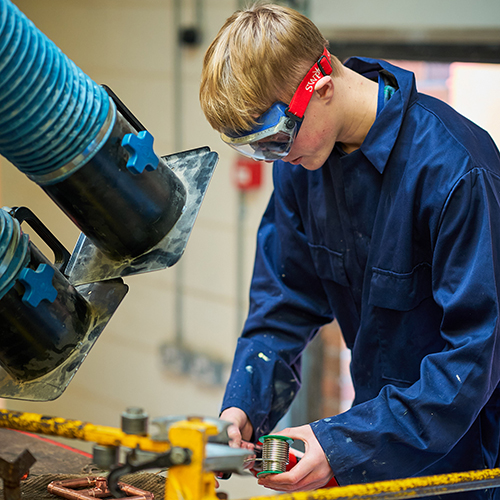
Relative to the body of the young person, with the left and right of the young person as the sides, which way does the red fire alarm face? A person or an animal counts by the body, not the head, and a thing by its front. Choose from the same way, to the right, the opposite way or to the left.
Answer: the same way

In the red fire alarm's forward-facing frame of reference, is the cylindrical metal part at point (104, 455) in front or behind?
in front

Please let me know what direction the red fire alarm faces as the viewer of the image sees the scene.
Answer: facing the viewer and to the left of the viewer

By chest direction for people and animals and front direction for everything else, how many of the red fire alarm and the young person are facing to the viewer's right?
0

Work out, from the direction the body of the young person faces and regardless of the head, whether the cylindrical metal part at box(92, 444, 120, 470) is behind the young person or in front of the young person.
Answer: in front

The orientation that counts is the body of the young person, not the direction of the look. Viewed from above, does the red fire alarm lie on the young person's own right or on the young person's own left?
on the young person's own right
